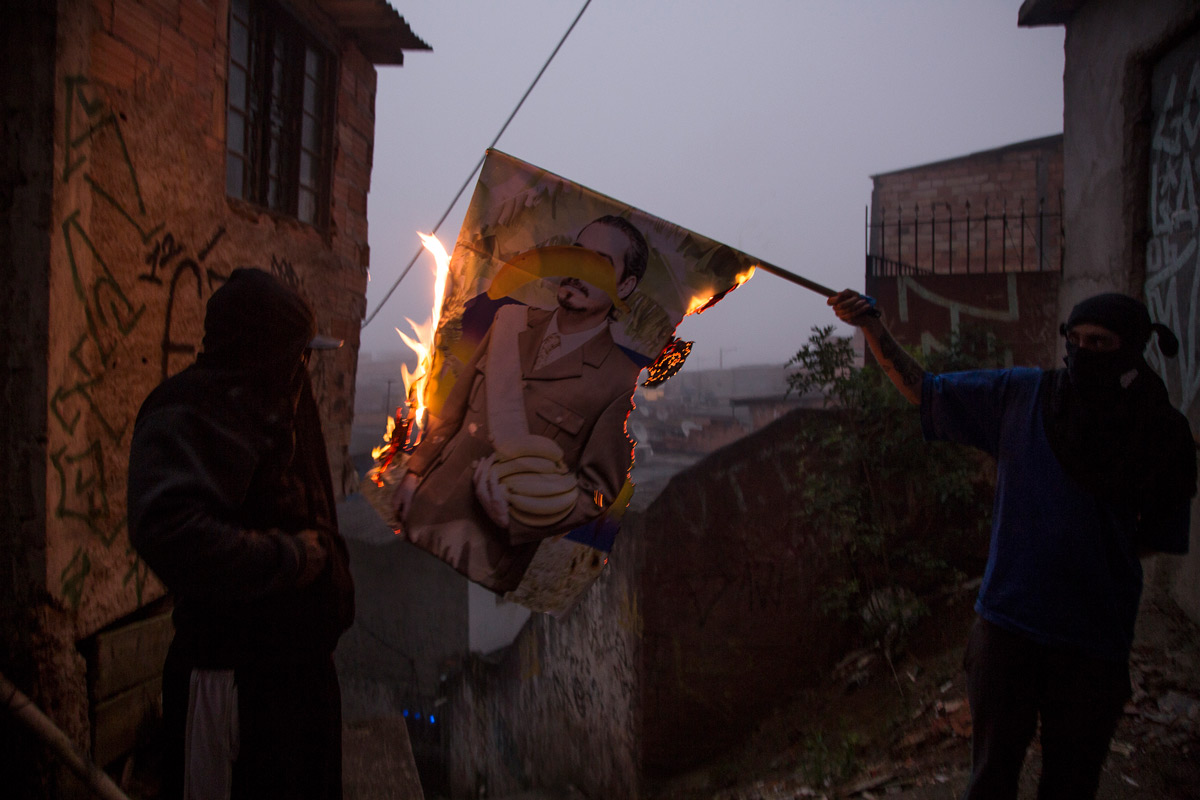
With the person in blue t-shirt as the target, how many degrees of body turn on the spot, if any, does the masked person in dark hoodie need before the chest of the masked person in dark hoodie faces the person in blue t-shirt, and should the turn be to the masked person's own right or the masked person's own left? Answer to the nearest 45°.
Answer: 0° — they already face them

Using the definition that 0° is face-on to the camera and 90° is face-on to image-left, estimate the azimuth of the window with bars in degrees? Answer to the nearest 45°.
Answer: approximately 315°

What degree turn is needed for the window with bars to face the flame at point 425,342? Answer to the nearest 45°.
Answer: approximately 45° to its right

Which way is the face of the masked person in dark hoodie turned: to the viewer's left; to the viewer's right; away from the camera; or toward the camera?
to the viewer's right

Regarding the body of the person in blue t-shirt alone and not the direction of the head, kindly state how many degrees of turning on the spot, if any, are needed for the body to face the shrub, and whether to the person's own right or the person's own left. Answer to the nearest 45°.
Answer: approximately 135° to the person's own right

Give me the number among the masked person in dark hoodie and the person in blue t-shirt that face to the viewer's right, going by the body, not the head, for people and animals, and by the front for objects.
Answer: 1

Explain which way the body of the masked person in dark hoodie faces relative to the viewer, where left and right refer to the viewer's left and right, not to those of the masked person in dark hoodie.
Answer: facing to the right of the viewer

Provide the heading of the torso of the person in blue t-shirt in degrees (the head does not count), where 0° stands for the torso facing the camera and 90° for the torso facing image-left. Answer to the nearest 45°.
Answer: approximately 45°
